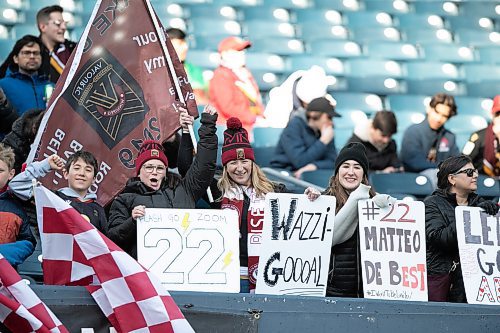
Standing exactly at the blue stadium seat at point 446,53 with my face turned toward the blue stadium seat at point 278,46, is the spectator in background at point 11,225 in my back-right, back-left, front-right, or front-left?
front-left

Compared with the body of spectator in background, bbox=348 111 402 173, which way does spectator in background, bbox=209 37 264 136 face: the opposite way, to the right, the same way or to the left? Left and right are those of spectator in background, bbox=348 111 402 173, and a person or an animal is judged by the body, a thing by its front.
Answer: the same way

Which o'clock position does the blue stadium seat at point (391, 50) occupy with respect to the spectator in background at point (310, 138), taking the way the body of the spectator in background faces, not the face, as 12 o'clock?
The blue stadium seat is roughly at 8 o'clock from the spectator in background.

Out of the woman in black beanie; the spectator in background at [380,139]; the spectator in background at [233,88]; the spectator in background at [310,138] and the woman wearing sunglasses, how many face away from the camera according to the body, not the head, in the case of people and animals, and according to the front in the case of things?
0

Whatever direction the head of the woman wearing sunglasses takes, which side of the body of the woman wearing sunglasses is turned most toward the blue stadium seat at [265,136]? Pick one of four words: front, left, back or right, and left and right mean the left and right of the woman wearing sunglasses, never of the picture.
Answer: back

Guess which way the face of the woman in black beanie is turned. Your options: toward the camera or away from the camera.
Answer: toward the camera

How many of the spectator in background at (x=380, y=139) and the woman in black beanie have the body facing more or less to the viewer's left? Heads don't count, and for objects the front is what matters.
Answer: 0

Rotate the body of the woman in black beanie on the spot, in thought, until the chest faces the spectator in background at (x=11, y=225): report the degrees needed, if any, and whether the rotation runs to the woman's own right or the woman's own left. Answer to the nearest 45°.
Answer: approximately 90° to the woman's own right

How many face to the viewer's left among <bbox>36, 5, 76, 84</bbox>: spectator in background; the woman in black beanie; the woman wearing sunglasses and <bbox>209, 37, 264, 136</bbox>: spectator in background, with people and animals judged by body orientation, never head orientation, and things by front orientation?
0

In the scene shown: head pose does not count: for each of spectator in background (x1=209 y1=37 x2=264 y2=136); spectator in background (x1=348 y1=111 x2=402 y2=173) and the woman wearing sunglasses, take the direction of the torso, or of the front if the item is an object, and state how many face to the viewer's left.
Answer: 0

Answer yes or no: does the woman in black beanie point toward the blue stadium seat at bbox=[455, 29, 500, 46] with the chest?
no

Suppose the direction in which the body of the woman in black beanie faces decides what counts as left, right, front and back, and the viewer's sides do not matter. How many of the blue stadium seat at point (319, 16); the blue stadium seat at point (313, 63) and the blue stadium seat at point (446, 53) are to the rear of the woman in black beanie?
3

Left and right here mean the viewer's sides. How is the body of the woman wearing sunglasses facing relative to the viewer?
facing the viewer and to the right of the viewer

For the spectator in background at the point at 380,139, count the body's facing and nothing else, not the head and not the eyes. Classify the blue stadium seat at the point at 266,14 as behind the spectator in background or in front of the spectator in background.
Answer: behind

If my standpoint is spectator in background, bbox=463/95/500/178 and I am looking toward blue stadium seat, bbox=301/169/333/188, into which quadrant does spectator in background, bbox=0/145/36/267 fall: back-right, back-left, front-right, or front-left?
front-left

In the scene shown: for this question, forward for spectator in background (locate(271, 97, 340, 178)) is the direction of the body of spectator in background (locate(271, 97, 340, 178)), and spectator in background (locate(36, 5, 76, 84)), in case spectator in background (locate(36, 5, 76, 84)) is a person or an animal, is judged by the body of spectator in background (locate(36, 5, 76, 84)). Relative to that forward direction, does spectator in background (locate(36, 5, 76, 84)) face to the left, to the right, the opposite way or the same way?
the same way

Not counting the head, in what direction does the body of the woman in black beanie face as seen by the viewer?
toward the camera
